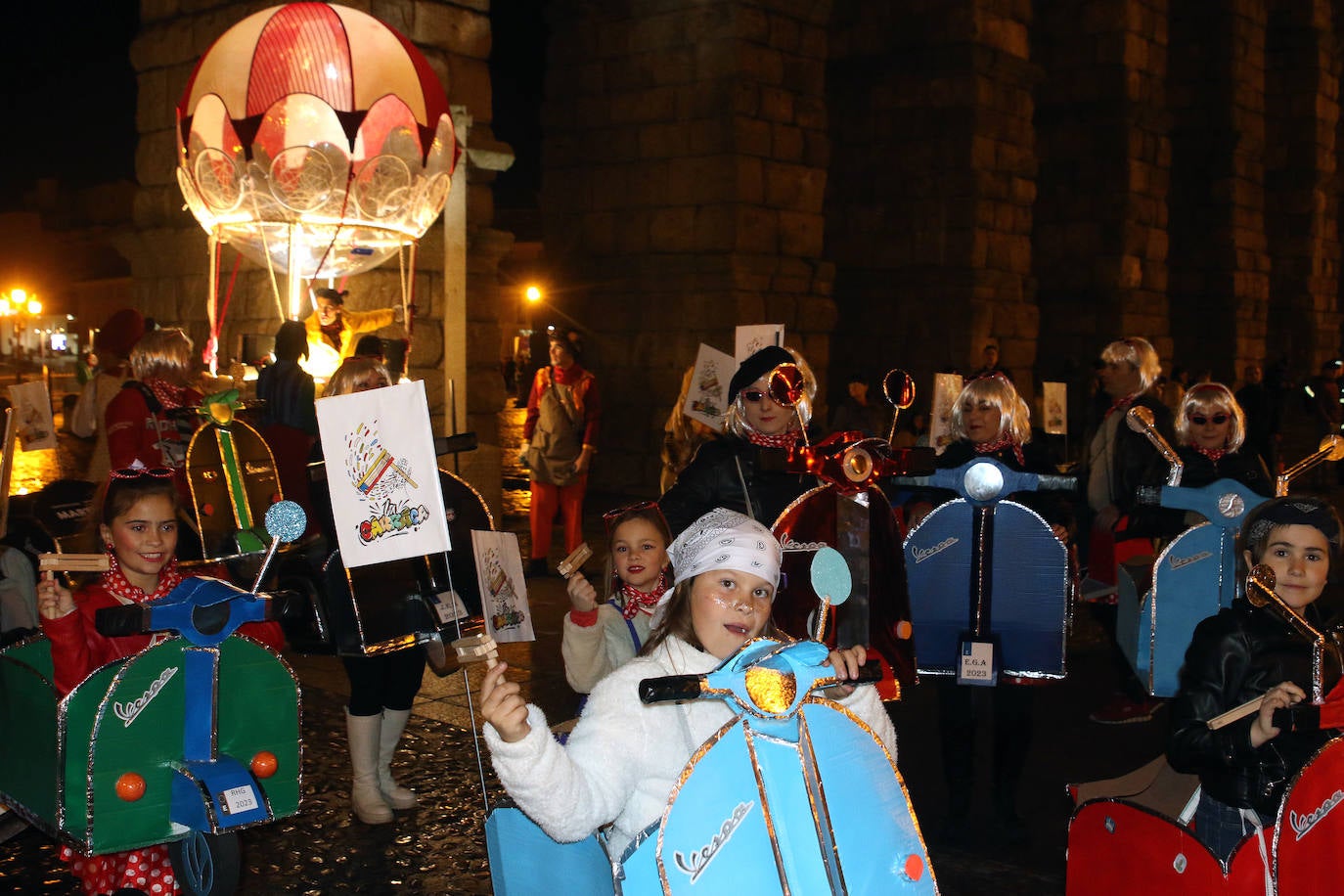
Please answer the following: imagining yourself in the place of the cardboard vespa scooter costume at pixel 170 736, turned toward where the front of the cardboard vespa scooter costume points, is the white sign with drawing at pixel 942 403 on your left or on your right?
on your left

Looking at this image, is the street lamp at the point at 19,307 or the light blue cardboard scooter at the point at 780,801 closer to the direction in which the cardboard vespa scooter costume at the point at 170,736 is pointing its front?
the light blue cardboard scooter

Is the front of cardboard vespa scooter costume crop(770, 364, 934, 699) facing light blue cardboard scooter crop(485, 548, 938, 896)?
yes

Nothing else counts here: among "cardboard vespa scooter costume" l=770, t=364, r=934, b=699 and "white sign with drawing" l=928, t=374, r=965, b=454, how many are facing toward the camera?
2

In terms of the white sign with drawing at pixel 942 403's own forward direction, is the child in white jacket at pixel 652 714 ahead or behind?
ahead

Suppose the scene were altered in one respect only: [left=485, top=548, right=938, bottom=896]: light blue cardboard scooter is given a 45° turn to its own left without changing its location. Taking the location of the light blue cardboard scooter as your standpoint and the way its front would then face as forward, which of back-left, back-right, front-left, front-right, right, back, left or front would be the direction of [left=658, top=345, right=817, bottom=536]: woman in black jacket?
left
